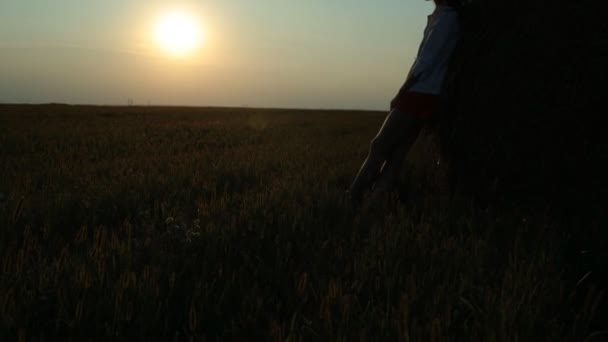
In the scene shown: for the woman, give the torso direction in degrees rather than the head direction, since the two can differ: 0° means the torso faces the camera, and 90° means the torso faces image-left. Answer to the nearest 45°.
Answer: approximately 90°
